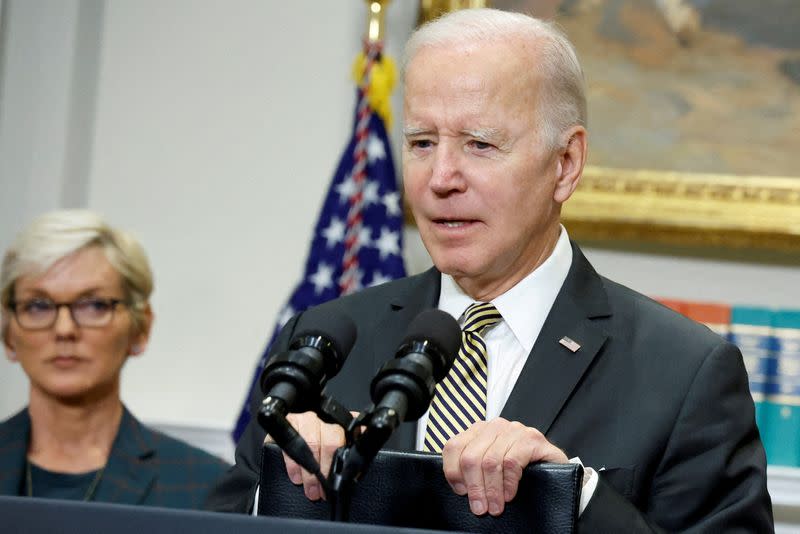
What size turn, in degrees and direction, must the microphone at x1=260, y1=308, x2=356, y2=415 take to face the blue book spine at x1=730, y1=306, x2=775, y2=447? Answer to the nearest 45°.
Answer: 0° — it already faces it

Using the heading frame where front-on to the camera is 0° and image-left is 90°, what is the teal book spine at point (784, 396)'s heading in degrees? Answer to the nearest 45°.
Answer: approximately 0°

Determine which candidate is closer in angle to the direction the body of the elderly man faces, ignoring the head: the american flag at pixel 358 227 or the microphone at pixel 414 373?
the microphone

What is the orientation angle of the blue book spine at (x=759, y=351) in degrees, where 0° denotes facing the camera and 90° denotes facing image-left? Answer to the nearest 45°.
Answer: approximately 0°

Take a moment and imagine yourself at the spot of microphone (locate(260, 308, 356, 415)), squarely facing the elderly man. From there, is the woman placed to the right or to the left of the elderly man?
left

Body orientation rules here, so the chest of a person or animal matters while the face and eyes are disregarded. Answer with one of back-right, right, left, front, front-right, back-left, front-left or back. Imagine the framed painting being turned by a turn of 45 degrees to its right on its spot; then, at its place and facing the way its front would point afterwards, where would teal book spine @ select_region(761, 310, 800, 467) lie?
left

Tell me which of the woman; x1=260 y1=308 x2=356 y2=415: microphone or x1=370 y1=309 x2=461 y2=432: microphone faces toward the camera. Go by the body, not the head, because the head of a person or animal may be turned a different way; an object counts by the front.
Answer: the woman

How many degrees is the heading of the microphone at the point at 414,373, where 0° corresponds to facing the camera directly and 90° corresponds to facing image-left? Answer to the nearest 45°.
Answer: approximately 225°

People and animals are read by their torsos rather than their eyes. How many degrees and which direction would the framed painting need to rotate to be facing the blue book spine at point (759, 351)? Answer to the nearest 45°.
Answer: approximately 45° to its left

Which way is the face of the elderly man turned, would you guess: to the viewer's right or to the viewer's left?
to the viewer's left

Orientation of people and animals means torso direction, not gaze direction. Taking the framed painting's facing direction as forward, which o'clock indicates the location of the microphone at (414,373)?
The microphone is roughly at 12 o'clock from the framed painting.
